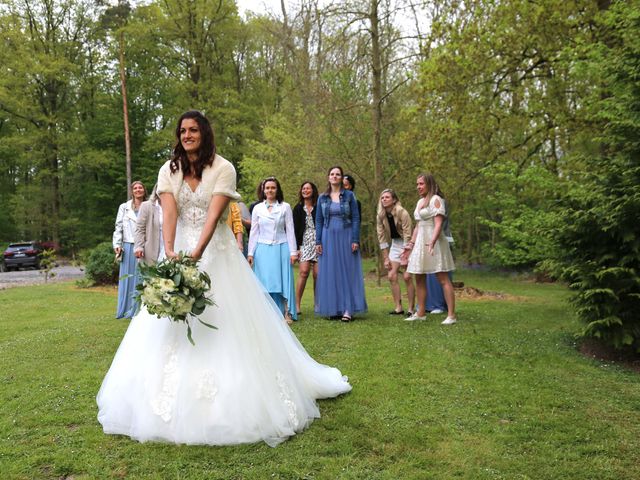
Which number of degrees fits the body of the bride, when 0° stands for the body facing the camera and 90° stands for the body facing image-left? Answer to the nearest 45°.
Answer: approximately 45°

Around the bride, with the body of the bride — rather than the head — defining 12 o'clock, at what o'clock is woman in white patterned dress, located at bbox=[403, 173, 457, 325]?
The woman in white patterned dress is roughly at 6 o'clock from the bride.

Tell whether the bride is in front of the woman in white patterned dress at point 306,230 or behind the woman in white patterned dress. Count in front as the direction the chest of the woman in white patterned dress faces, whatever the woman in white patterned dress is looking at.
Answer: in front

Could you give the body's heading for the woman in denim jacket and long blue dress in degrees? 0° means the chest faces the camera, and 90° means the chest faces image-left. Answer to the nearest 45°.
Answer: approximately 0°

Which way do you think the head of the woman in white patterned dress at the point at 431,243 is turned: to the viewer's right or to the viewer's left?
to the viewer's left

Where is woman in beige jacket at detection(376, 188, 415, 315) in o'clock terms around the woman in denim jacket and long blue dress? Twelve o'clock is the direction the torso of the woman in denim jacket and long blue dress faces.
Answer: The woman in beige jacket is roughly at 8 o'clock from the woman in denim jacket and long blue dress.

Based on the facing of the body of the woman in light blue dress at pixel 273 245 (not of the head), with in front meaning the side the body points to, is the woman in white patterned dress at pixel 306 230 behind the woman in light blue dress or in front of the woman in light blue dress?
behind

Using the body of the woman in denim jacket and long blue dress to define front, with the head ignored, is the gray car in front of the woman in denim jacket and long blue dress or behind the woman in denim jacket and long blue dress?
behind
